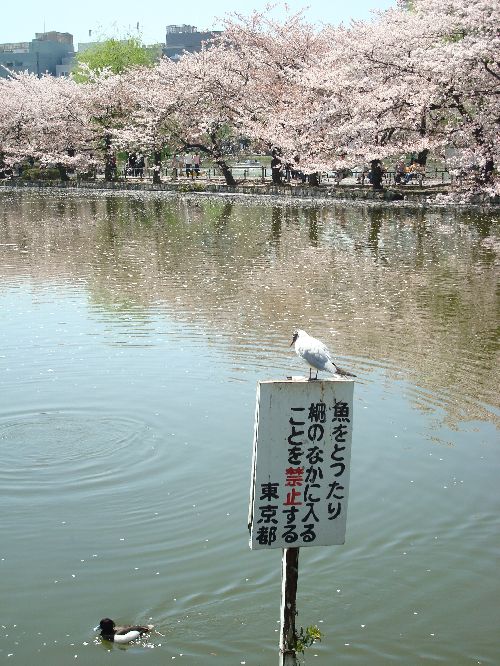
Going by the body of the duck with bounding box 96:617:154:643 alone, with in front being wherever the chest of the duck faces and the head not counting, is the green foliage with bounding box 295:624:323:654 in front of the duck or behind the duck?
behind

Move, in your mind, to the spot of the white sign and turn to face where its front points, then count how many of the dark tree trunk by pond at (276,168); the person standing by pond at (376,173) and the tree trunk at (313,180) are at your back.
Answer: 3

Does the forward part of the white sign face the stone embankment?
no

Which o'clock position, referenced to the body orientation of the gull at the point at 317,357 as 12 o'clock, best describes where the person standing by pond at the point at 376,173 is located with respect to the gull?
The person standing by pond is roughly at 3 o'clock from the gull.

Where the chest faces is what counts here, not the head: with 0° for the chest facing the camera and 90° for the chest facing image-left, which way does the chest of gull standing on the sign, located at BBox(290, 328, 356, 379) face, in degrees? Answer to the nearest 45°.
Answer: approximately 90°

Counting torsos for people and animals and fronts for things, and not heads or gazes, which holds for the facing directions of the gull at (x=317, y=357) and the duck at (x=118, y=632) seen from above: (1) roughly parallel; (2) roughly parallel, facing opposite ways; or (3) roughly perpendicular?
roughly parallel

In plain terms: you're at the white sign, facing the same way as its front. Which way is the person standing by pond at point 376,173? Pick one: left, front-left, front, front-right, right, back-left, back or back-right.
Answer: back

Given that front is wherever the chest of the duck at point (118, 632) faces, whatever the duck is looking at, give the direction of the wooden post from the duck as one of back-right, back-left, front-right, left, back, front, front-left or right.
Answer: back-left

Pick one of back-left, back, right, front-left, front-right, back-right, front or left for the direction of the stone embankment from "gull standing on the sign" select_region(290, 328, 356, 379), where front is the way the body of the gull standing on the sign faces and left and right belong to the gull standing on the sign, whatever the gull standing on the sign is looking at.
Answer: right

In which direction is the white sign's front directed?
toward the camera

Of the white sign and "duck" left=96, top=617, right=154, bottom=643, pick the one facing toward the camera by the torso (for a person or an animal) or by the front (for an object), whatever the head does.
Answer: the white sign

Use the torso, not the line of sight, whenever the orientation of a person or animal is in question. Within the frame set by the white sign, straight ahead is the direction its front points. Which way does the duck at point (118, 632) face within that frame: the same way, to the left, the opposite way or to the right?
to the right

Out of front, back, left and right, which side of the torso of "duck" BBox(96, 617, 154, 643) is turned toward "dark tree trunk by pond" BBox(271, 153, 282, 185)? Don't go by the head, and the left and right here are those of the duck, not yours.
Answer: right

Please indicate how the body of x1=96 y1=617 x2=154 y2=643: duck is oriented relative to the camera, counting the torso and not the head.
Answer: to the viewer's left
